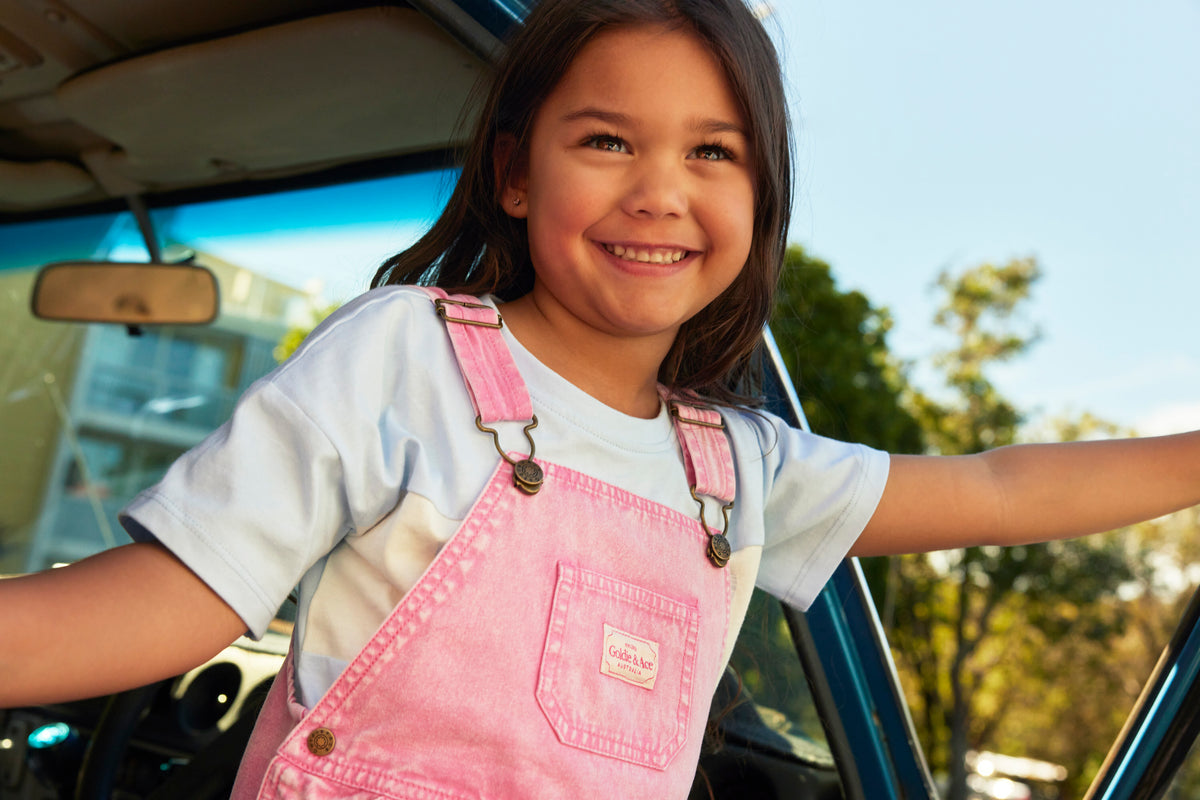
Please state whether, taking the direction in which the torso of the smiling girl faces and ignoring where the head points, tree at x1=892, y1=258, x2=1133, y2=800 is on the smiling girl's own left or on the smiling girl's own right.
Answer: on the smiling girl's own left

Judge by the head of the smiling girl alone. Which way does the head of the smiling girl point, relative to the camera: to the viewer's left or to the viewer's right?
to the viewer's right

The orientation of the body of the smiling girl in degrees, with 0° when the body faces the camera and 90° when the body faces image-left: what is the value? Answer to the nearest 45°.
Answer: approximately 315°
